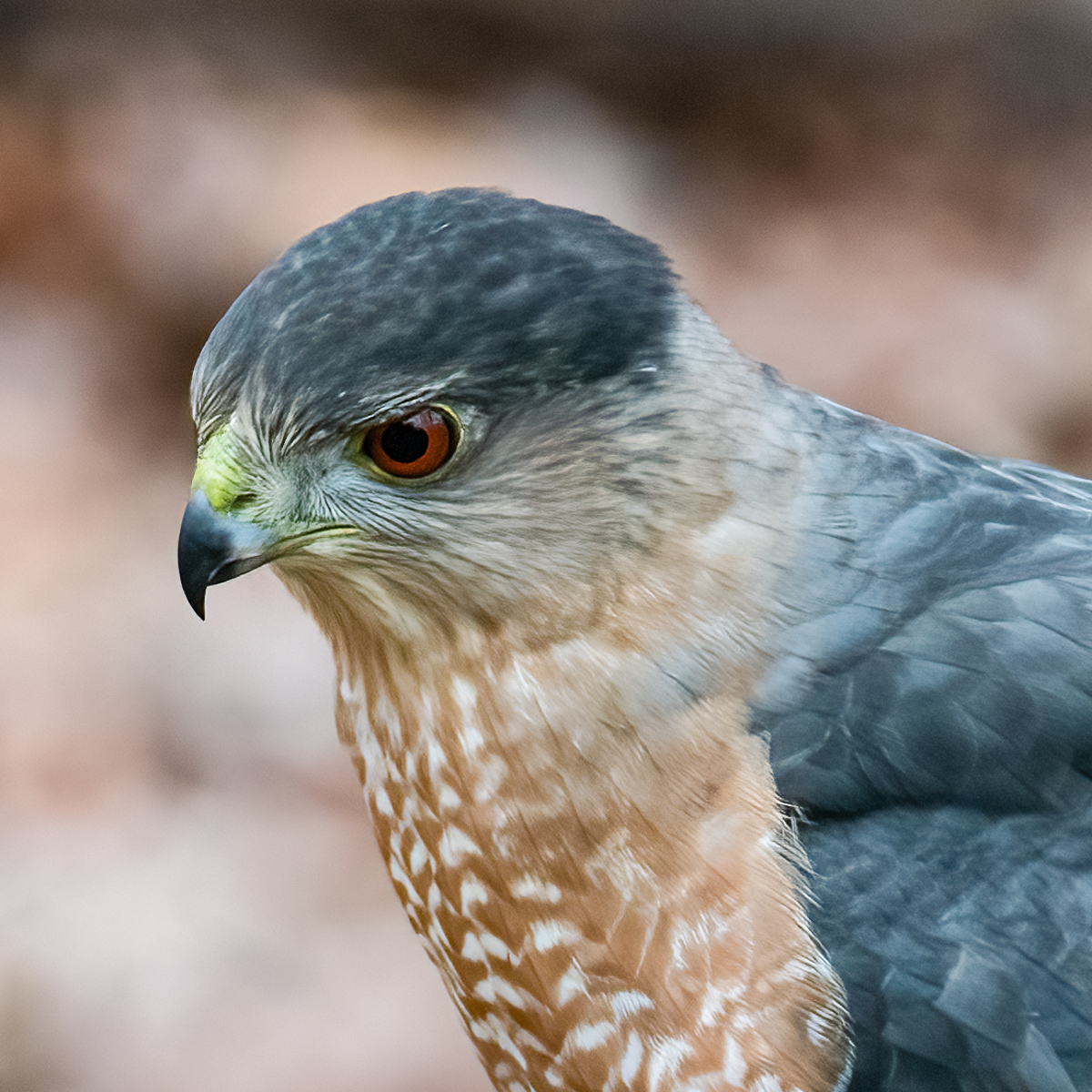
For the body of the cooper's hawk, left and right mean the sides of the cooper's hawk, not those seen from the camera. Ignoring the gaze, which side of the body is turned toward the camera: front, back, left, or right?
left
